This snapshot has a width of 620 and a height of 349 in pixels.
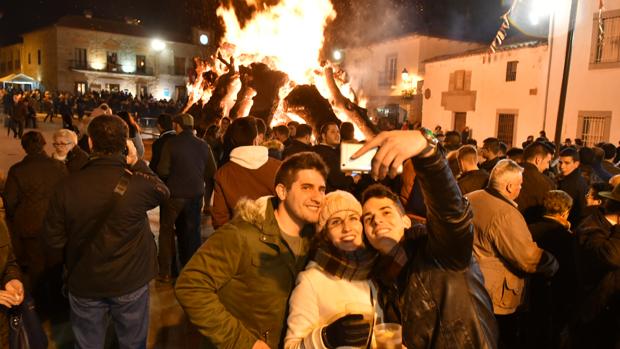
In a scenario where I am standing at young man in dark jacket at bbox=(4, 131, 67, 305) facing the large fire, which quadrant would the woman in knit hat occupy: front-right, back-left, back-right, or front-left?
back-right

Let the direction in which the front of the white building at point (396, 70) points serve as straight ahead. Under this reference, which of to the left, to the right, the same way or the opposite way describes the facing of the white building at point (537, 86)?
the same way

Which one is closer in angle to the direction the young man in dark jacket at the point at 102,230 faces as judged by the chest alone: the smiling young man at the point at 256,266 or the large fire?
the large fire

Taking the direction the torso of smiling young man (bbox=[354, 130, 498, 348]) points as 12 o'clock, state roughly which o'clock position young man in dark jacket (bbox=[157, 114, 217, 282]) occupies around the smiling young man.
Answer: The young man in dark jacket is roughly at 3 o'clock from the smiling young man.

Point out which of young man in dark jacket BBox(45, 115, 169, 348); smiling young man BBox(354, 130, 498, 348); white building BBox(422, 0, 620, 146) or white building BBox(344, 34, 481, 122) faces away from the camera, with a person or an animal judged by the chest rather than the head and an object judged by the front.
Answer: the young man in dark jacket

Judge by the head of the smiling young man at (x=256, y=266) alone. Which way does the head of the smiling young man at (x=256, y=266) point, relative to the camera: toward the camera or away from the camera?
toward the camera

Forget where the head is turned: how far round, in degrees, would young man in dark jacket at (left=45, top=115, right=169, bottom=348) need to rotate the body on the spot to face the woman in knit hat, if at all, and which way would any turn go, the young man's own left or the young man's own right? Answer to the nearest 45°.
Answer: approximately 135° to the young man's own right

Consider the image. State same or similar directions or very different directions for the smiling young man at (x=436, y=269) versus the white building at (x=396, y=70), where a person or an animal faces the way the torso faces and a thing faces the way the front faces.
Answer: same or similar directions

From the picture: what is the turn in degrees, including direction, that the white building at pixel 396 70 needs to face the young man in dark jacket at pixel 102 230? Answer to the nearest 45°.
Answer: approximately 45° to its left

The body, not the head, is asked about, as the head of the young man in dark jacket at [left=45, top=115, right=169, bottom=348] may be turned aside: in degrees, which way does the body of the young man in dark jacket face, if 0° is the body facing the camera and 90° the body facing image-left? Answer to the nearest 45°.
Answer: approximately 180°

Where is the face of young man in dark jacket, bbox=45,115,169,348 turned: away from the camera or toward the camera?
away from the camera

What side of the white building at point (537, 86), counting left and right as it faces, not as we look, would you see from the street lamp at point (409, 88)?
right

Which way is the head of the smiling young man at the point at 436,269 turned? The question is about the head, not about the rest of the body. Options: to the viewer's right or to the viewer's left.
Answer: to the viewer's left

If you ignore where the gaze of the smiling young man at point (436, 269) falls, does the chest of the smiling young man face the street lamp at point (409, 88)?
no

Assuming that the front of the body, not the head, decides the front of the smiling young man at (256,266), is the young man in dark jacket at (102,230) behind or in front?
behind

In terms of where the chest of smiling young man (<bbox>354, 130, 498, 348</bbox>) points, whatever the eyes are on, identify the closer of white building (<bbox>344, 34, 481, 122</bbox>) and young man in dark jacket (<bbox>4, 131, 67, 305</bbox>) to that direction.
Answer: the young man in dark jacket

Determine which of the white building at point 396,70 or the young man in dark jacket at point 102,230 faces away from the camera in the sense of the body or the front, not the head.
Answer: the young man in dark jacket

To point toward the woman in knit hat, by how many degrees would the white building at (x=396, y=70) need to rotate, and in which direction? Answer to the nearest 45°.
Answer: approximately 45° to its left

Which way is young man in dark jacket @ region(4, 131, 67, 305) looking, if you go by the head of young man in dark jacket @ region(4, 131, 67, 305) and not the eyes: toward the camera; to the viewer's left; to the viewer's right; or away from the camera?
away from the camera

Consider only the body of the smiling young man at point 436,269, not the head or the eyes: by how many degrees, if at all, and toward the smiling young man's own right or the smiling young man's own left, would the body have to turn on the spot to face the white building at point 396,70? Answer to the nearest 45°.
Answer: approximately 135° to the smiling young man's own right

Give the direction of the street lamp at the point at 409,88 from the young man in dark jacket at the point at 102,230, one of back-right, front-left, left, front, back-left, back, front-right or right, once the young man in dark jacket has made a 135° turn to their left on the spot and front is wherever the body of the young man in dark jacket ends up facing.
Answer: back

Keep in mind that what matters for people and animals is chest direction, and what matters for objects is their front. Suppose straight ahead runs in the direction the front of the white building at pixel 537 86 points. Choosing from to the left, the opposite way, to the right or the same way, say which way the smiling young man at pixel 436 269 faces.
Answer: the same way
